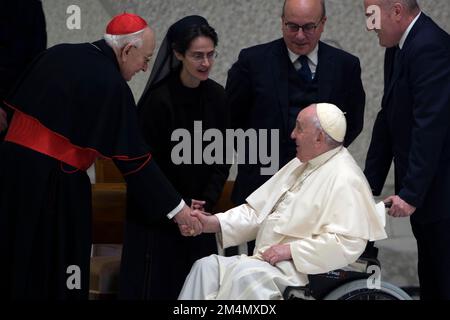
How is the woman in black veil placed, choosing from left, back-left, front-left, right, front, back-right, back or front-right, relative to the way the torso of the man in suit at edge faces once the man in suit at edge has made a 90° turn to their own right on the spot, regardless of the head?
left

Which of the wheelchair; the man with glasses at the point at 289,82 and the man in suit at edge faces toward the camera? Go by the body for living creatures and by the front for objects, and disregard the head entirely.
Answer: the man with glasses

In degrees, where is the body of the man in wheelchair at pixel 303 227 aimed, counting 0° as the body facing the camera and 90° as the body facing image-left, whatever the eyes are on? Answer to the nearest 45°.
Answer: approximately 90°

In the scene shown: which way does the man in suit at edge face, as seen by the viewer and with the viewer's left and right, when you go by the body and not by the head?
facing to the left of the viewer

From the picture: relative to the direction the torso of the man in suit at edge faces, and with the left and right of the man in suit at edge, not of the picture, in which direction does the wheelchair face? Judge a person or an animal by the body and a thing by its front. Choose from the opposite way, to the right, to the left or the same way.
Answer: the same way

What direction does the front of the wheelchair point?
to the viewer's left

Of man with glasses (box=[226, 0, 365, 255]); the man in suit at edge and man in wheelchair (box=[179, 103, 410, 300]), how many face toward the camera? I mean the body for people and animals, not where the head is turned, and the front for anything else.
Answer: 1

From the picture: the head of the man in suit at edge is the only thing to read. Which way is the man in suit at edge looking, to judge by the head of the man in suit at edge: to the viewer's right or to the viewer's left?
to the viewer's left

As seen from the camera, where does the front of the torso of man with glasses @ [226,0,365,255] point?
toward the camera

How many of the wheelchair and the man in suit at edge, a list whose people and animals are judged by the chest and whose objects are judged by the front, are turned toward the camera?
0

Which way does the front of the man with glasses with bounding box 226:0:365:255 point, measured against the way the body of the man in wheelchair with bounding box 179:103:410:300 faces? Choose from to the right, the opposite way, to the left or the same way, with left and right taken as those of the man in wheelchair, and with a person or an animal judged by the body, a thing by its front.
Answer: to the left

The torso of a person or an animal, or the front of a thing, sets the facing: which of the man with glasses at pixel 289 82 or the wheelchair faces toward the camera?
the man with glasses

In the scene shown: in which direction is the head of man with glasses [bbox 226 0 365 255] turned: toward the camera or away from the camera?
toward the camera

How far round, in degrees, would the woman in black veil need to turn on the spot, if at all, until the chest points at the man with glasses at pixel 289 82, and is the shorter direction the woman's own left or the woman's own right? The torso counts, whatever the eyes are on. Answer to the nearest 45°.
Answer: approximately 45° to the woman's own left

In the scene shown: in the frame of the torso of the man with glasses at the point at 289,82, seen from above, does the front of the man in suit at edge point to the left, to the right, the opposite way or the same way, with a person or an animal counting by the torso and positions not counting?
to the right

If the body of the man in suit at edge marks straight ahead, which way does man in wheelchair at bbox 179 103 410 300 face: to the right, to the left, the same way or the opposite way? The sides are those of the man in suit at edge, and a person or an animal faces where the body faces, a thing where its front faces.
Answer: the same way

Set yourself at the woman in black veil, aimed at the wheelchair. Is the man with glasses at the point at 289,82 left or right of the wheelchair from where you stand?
left

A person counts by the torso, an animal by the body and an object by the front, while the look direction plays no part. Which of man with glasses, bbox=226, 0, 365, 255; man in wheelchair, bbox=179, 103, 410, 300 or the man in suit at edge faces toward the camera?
the man with glasses
